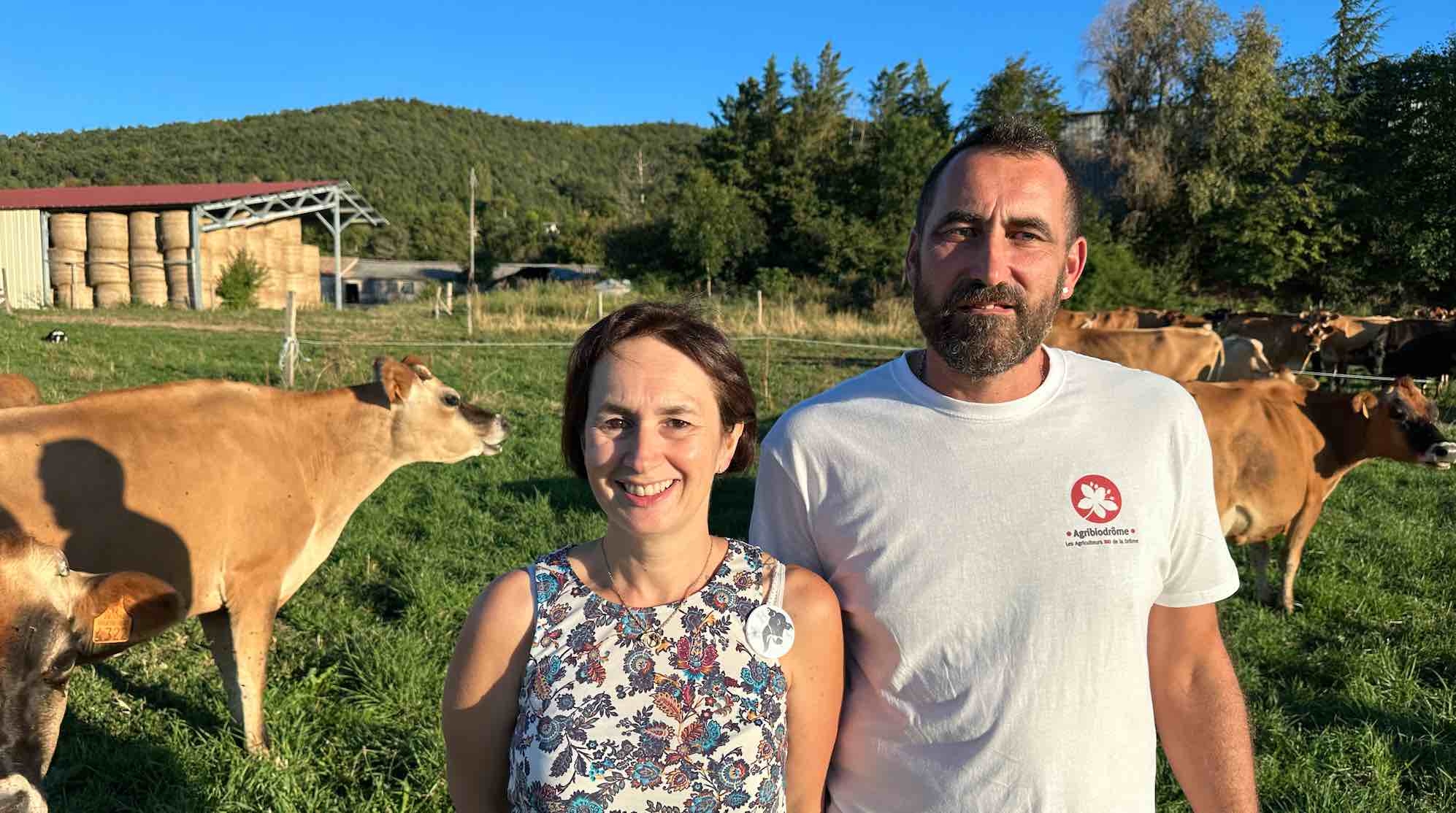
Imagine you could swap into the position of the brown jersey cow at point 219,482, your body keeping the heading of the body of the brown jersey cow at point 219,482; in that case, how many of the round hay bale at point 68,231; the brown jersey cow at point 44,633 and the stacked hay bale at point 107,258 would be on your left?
2

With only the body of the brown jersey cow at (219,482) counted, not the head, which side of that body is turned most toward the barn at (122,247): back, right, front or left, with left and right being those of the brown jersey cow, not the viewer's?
left

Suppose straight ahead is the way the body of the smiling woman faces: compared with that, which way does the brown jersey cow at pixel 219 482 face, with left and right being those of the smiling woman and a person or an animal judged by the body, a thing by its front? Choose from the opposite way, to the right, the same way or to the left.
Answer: to the left

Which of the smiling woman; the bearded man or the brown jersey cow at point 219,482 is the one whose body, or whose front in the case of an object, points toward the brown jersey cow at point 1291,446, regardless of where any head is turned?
the brown jersey cow at point 219,482

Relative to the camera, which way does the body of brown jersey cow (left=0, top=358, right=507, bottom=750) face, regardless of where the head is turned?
to the viewer's right

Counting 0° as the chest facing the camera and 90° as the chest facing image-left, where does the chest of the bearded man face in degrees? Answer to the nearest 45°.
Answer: approximately 0°

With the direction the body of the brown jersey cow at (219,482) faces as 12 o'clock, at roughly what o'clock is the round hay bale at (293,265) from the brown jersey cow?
The round hay bale is roughly at 9 o'clock from the brown jersey cow.
